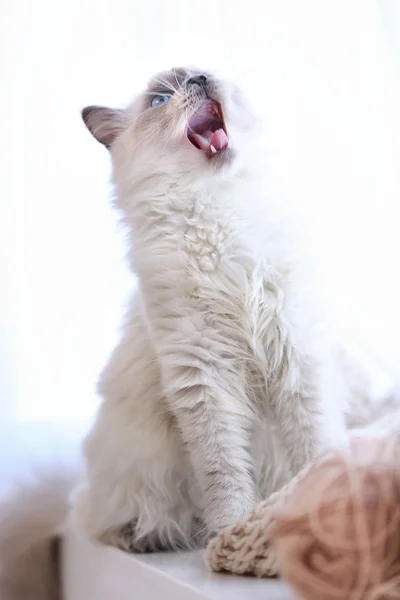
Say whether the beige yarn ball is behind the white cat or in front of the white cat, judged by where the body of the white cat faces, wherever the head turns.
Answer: in front

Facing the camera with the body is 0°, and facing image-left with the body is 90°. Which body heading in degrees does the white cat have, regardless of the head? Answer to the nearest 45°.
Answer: approximately 315°
